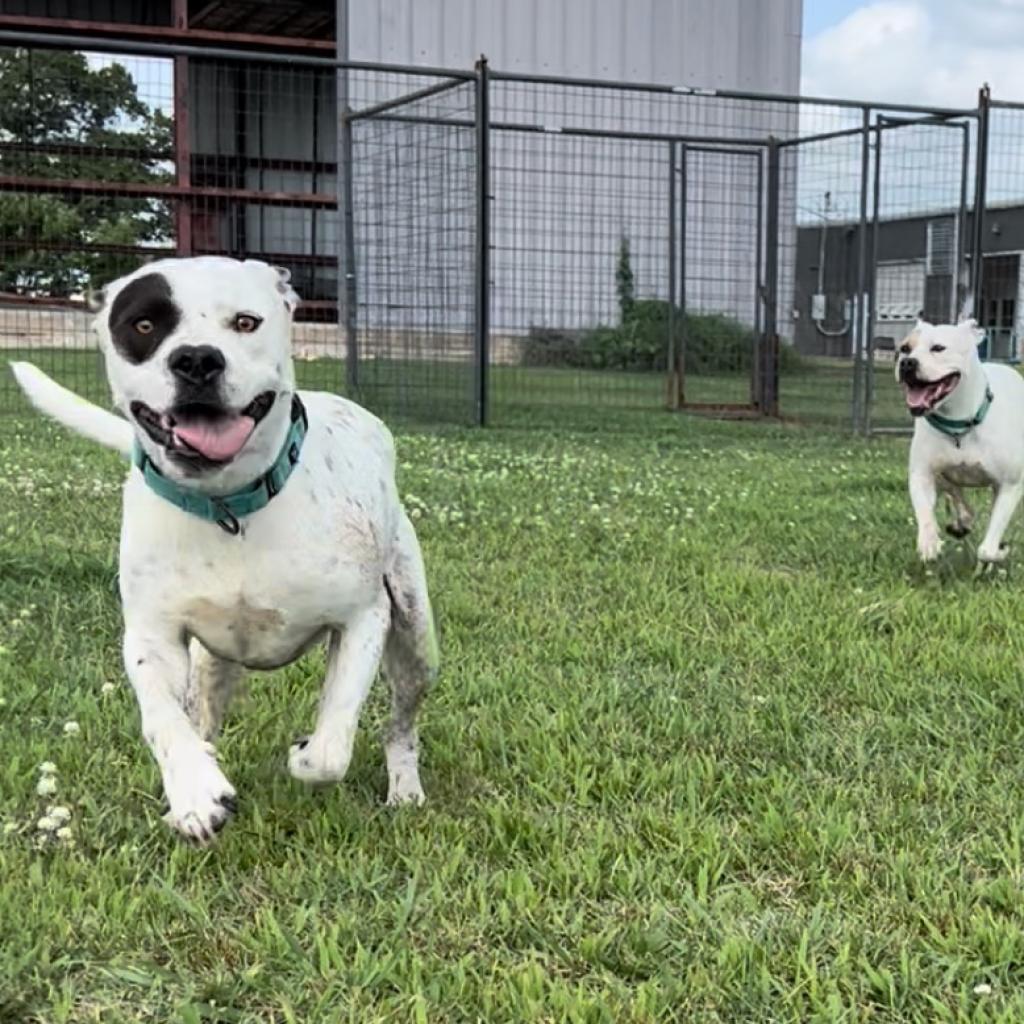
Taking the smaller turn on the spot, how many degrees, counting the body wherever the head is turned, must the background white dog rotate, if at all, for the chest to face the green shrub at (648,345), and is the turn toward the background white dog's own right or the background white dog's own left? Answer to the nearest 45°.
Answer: approximately 135° to the background white dog's own right

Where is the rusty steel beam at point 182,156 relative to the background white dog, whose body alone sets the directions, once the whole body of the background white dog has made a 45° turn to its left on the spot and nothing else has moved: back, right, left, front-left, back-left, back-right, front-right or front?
back-right

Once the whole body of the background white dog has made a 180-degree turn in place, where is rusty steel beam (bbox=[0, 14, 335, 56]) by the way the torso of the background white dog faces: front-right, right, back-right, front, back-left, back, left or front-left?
left

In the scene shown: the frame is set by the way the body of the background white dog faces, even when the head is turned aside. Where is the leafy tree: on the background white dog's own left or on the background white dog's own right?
on the background white dog's own right

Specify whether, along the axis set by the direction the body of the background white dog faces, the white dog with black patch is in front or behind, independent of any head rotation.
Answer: in front

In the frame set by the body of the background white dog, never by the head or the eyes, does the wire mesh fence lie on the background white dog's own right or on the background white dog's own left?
on the background white dog's own right

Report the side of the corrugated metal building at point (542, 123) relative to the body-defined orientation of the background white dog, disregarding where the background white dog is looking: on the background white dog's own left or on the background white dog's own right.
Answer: on the background white dog's own right

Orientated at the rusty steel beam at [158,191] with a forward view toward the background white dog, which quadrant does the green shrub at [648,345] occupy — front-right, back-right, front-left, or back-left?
front-left

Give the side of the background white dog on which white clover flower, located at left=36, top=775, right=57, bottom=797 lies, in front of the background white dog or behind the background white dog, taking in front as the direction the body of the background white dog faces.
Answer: in front

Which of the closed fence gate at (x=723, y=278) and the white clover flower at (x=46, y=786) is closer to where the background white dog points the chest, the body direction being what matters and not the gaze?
the white clover flower

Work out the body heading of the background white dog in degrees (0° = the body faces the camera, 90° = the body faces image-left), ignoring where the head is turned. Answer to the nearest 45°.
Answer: approximately 45°

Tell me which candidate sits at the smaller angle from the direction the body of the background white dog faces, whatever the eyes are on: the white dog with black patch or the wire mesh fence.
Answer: the white dog with black patch

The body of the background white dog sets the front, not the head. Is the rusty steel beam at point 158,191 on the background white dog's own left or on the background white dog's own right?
on the background white dog's own right
